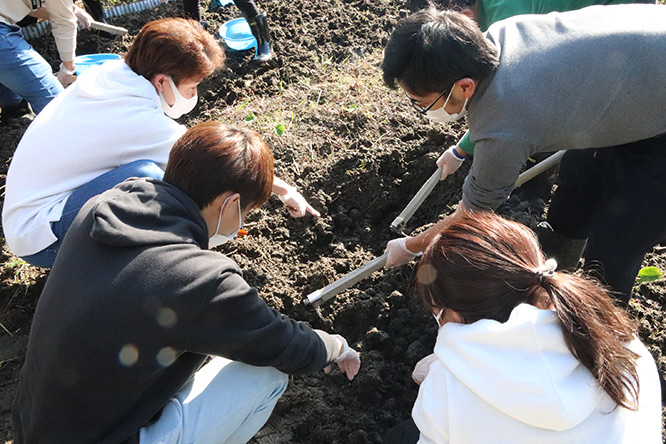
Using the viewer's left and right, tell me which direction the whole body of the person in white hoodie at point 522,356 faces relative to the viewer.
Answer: facing away from the viewer and to the left of the viewer

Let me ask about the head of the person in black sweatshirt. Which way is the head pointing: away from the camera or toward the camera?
away from the camera

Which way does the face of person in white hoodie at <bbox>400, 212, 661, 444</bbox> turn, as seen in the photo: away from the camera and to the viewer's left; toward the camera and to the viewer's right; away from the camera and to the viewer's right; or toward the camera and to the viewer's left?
away from the camera and to the viewer's left

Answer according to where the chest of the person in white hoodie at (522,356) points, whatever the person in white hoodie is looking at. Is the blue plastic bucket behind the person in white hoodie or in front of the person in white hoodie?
in front

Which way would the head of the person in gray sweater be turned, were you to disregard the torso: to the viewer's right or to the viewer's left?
to the viewer's left

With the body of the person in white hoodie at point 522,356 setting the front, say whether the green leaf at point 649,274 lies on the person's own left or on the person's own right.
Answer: on the person's own right

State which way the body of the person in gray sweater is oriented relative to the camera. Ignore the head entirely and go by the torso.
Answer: to the viewer's left

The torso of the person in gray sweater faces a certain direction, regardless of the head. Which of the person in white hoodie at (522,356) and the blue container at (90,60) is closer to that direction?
the blue container

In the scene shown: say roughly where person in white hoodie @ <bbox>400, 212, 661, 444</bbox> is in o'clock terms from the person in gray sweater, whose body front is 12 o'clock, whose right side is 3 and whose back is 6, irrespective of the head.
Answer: The person in white hoodie is roughly at 9 o'clock from the person in gray sweater.

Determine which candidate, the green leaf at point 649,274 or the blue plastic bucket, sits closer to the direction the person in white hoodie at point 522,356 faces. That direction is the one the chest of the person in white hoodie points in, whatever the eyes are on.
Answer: the blue plastic bucket

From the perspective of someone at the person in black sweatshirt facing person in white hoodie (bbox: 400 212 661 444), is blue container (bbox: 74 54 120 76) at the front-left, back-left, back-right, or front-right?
back-left

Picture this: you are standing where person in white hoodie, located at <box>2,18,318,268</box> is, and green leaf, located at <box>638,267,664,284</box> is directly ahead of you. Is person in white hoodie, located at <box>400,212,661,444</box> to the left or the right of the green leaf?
right

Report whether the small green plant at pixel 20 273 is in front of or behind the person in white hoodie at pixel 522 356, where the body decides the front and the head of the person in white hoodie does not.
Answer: in front
